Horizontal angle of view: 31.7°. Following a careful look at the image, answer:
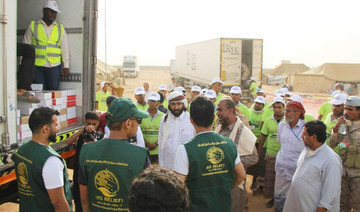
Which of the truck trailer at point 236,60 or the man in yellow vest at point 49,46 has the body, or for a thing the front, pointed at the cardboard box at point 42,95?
the man in yellow vest

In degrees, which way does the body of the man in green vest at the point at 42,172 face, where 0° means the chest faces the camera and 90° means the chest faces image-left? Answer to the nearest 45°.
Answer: approximately 225°

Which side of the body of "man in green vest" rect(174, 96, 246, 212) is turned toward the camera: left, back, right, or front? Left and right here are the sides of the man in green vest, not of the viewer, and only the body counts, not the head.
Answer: back

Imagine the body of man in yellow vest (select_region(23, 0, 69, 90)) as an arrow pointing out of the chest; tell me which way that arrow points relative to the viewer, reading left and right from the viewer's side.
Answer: facing the viewer

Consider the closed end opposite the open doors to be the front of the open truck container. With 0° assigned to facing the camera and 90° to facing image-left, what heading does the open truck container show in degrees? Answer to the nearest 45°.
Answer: approximately 135°

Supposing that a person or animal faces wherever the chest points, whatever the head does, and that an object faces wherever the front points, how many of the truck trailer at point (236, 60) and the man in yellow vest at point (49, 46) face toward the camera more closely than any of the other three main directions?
1

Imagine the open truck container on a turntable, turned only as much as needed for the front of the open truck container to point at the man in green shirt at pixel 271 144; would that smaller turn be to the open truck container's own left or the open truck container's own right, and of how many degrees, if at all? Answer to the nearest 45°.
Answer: approximately 135° to the open truck container's own right

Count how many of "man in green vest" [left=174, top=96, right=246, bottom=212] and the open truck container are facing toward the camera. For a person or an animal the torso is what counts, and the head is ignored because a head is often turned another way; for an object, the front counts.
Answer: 0

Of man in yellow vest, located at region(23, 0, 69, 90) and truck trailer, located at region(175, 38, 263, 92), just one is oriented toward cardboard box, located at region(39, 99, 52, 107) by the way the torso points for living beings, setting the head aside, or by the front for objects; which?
the man in yellow vest

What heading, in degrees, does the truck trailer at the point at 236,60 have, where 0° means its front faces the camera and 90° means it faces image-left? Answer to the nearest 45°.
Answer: approximately 135°

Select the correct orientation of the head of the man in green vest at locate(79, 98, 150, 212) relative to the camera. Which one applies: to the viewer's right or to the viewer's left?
to the viewer's right

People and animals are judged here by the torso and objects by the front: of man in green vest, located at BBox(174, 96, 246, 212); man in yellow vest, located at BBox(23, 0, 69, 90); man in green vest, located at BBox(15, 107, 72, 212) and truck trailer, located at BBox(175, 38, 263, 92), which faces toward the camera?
the man in yellow vest

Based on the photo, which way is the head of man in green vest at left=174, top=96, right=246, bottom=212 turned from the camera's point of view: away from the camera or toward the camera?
away from the camera
